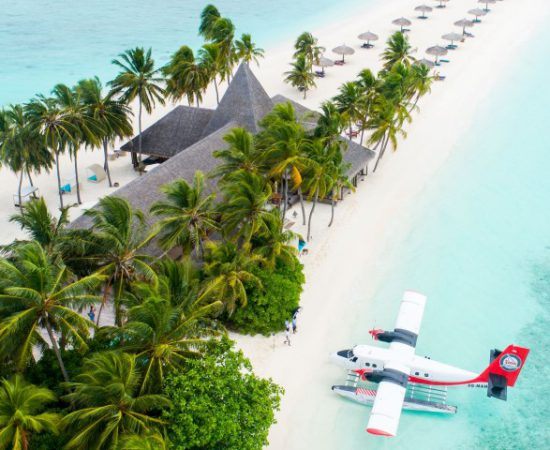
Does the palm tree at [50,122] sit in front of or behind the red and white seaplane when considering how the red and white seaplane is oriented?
in front

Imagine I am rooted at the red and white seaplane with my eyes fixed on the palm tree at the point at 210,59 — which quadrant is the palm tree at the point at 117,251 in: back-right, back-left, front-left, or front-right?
front-left

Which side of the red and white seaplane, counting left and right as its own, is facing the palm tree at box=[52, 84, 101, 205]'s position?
front

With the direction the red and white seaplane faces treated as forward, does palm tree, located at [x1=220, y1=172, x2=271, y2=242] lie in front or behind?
in front

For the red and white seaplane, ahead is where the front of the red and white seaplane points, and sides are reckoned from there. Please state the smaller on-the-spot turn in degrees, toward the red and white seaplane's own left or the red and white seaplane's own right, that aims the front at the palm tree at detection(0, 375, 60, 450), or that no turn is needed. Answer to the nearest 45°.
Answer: approximately 45° to the red and white seaplane's own left

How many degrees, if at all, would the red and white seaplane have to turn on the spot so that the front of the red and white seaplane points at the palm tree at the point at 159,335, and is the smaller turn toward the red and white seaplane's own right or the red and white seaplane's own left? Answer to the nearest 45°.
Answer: approximately 45° to the red and white seaplane's own left

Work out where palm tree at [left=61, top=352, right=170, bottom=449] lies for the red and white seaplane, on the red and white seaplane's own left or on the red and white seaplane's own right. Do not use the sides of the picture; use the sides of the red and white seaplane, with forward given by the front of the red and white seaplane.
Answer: on the red and white seaplane's own left

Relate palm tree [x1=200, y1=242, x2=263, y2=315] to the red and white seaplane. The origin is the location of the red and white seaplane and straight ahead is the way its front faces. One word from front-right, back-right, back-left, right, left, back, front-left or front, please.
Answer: front

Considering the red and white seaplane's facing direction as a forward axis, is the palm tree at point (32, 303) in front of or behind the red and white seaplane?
in front

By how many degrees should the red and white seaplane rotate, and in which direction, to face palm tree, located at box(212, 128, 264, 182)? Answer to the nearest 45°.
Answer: approximately 45° to its right

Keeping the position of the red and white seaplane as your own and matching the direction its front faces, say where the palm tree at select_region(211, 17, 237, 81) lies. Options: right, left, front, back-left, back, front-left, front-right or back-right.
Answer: front-right

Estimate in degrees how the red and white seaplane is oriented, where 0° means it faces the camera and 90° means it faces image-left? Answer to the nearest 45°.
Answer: approximately 90°

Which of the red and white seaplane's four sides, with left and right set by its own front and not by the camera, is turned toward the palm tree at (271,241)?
front
